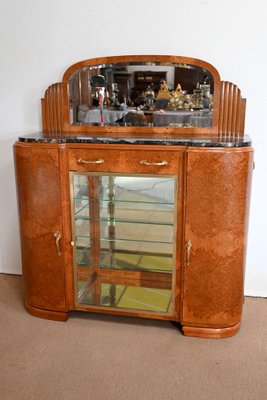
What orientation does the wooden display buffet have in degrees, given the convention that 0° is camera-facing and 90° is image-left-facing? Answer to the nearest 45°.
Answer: approximately 0°
